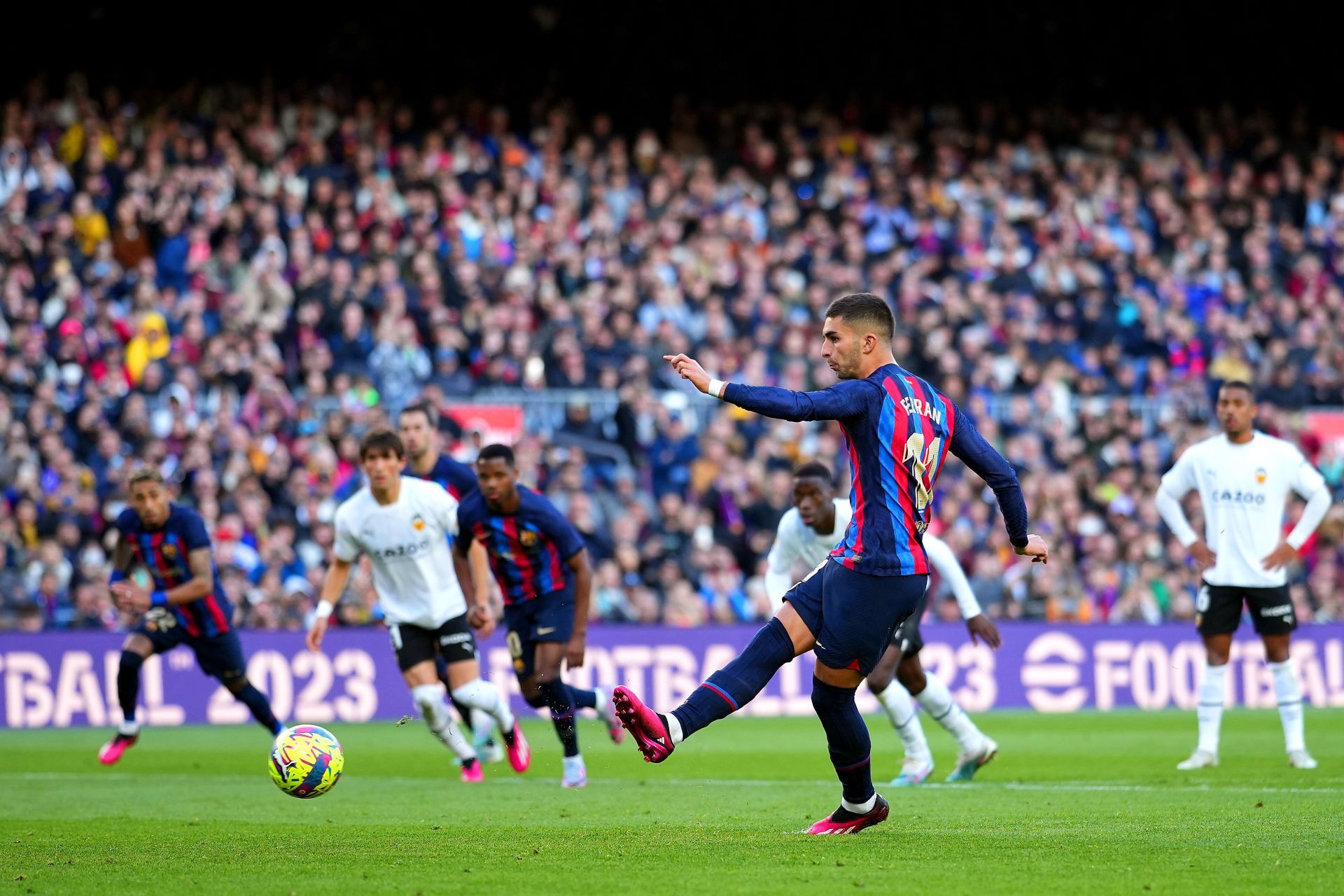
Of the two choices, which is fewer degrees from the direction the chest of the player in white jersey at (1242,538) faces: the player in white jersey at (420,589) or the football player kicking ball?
the football player kicking ball

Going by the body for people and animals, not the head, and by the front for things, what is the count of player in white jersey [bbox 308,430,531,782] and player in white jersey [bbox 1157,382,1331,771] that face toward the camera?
2

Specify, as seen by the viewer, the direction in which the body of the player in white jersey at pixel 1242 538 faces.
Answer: toward the camera

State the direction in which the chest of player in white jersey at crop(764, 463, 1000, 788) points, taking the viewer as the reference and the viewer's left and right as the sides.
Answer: facing the viewer and to the left of the viewer

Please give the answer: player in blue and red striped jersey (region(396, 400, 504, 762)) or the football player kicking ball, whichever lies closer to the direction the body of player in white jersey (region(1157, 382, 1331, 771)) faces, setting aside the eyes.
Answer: the football player kicking ball

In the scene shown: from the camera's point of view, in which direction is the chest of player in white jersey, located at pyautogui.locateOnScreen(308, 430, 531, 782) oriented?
toward the camera

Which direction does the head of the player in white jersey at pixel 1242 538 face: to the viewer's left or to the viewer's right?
to the viewer's left
